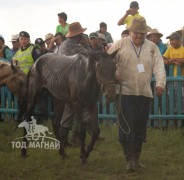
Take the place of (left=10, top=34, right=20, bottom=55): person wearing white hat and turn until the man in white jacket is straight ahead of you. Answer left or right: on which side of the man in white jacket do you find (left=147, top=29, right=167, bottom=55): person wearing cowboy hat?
left

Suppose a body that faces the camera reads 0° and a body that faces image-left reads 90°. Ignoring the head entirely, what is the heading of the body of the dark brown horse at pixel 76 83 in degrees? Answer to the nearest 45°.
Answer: approximately 315°

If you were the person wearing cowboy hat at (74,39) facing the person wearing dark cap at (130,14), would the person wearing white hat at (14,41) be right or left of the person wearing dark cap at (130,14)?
left

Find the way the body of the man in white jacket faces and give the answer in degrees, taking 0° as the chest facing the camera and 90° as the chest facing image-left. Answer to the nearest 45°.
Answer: approximately 0°

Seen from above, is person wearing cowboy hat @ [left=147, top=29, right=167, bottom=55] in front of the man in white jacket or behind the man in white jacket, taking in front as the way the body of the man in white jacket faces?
behind

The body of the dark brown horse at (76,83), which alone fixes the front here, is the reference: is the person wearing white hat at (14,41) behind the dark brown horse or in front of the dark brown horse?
behind

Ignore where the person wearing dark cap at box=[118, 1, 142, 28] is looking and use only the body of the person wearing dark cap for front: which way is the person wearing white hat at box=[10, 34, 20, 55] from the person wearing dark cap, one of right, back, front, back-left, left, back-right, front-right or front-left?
front-right
